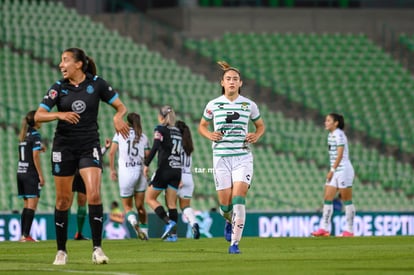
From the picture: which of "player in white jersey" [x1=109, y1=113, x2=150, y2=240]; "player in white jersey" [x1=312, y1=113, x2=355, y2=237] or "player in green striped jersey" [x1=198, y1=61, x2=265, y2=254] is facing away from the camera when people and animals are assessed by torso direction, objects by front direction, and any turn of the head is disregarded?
"player in white jersey" [x1=109, y1=113, x2=150, y2=240]

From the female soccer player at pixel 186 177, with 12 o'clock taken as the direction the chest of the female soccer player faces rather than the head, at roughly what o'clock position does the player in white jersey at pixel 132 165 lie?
The player in white jersey is roughly at 10 o'clock from the female soccer player.

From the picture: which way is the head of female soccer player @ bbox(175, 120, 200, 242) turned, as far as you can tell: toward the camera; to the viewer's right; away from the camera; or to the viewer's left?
away from the camera

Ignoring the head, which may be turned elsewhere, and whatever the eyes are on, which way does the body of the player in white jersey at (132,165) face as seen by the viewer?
away from the camera

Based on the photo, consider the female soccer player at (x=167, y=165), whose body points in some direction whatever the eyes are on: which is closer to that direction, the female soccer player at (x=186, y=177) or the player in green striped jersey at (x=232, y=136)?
the female soccer player

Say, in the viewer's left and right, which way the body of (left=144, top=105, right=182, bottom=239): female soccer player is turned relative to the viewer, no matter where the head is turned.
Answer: facing away from the viewer and to the left of the viewer

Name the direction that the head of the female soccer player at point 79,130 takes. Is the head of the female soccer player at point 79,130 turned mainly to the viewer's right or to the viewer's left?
to the viewer's left

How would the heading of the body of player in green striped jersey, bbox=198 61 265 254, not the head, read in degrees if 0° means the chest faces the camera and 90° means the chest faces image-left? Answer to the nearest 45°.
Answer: approximately 0°

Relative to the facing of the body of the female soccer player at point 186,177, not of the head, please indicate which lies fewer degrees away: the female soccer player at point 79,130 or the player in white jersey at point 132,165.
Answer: the player in white jersey
